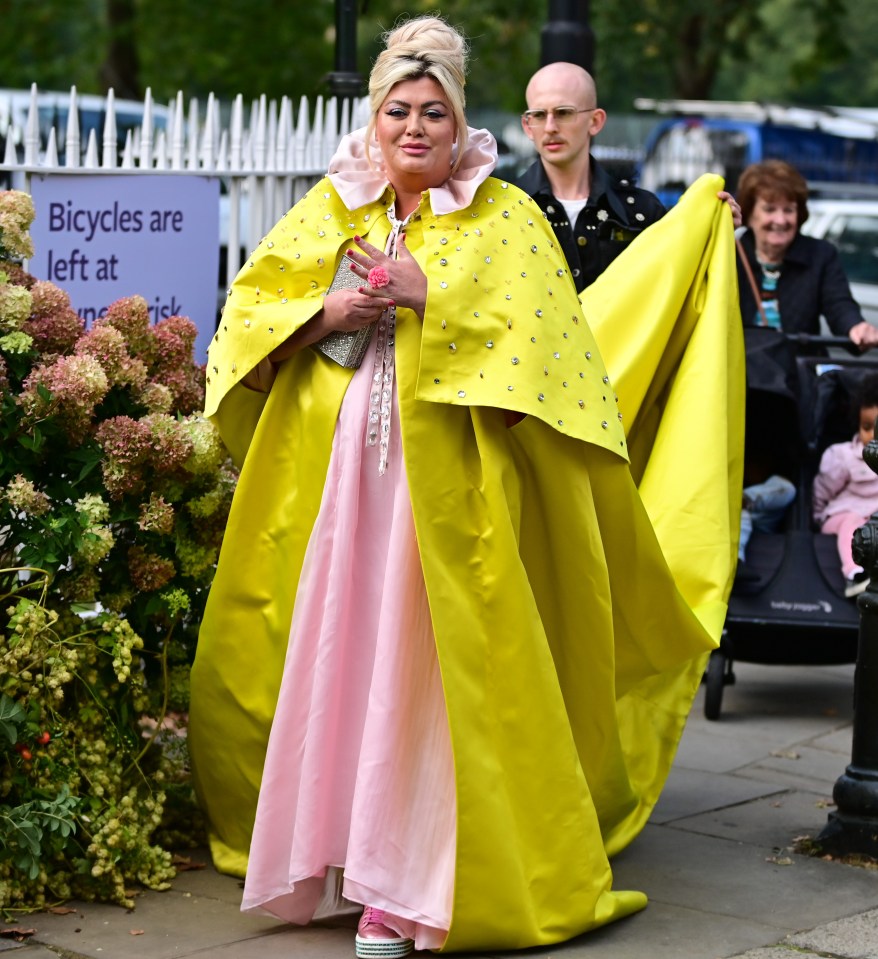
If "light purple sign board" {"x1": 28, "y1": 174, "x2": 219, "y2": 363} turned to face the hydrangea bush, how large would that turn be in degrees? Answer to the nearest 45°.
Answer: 0° — it already faces it

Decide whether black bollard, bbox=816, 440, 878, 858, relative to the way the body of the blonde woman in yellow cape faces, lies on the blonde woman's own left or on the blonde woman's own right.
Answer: on the blonde woman's own left

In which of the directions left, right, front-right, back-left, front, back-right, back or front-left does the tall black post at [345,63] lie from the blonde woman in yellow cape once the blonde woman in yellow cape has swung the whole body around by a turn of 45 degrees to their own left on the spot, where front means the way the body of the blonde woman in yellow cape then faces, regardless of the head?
back-left

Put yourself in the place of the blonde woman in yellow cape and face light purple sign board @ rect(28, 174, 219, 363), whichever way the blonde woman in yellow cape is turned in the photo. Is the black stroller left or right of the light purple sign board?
right

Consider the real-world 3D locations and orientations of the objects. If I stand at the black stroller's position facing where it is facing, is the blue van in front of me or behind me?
behind

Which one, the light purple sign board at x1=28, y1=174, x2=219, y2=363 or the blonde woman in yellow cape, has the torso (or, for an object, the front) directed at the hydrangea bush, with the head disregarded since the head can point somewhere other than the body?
the light purple sign board

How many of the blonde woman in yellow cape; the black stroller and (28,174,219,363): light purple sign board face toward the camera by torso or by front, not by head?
3

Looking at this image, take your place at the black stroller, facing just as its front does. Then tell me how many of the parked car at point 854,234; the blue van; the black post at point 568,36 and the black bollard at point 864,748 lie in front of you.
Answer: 1

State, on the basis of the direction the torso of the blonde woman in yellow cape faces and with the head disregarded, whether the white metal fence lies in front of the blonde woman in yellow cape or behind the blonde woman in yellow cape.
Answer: behind

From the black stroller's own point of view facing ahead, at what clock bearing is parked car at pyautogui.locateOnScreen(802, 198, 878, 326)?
The parked car is roughly at 6 o'clock from the black stroller.

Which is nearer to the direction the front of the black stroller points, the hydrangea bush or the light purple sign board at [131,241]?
the hydrangea bush

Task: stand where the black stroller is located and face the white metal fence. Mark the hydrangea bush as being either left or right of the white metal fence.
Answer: left

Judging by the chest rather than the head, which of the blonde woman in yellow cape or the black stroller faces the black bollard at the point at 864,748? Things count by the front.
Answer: the black stroller

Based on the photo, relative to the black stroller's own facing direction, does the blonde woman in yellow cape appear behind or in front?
in front
